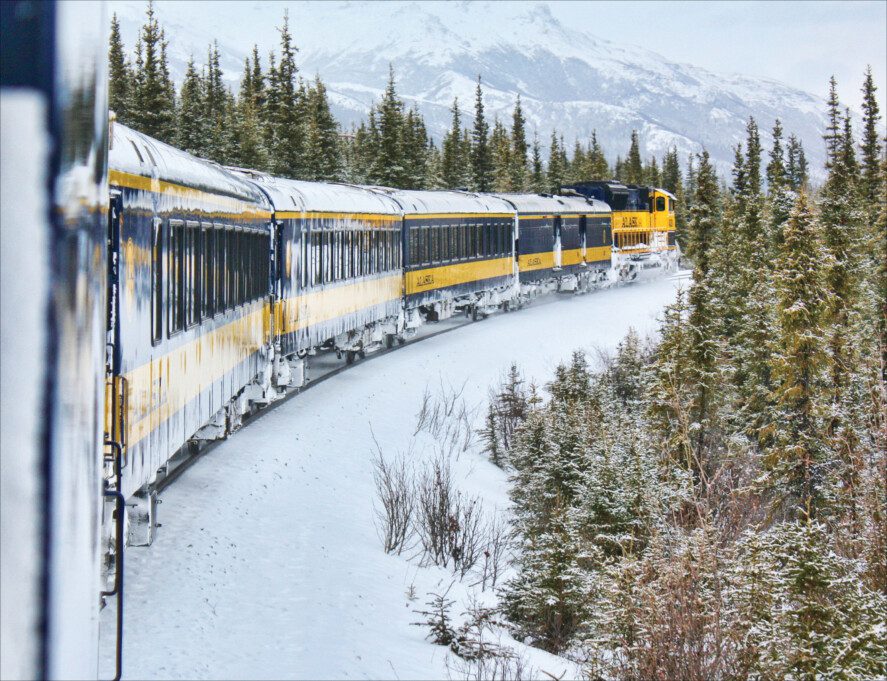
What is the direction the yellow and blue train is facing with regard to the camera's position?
facing away from the viewer and to the right of the viewer
